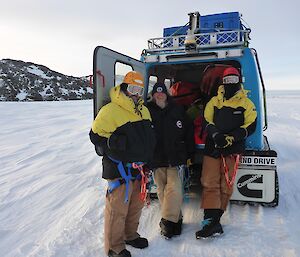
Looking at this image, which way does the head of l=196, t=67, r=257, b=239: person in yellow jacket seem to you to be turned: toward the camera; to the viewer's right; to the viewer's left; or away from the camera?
toward the camera

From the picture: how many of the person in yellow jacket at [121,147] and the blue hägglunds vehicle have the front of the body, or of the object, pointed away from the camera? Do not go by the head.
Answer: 1

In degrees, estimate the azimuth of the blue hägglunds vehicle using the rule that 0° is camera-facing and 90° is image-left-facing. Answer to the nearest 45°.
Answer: approximately 180°

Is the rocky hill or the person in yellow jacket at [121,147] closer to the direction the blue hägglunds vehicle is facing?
the rocky hill

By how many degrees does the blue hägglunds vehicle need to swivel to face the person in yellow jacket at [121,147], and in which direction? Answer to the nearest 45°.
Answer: approximately 135° to its left

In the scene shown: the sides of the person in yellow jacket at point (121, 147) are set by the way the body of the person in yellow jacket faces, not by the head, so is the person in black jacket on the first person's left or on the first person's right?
on the first person's left

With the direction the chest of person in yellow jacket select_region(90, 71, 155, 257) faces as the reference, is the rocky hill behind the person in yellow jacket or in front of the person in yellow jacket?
behind

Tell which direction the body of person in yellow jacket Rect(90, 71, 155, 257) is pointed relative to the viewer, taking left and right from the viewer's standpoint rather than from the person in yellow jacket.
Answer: facing the viewer and to the right of the viewer

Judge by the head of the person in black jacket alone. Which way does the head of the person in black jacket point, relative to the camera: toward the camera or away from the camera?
toward the camera

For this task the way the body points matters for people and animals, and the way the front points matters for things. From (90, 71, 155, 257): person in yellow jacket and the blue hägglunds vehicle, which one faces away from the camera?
the blue hägglunds vehicle

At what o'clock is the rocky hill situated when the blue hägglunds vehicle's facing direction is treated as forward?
The rocky hill is roughly at 11 o'clock from the blue hägglunds vehicle.
